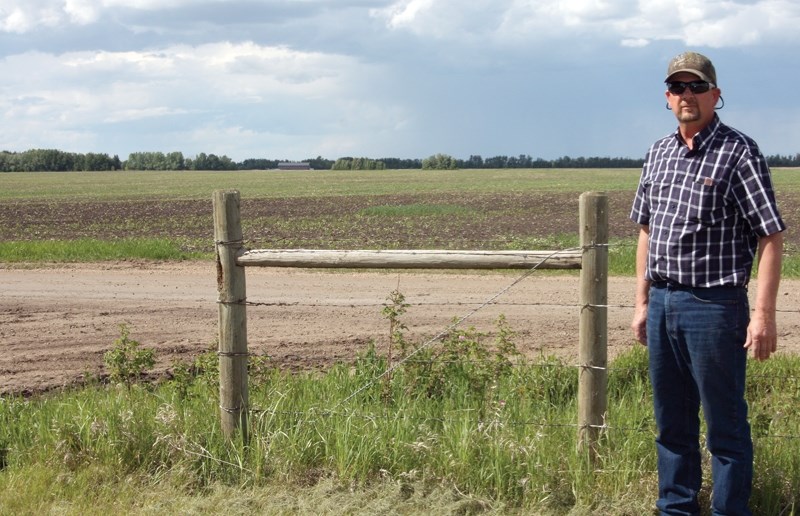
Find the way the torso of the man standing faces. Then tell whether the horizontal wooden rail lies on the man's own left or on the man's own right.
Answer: on the man's own right

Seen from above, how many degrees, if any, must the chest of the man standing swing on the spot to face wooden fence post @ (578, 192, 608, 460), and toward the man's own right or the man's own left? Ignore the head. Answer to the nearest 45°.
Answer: approximately 90° to the man's own right

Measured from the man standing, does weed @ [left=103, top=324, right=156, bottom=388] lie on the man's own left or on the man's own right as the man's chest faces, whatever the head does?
on the man's own right

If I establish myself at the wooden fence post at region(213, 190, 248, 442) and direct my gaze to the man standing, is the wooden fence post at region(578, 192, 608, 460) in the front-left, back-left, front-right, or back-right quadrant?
front-left

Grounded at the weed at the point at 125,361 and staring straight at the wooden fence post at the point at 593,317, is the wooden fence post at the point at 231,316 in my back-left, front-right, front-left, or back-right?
front-right

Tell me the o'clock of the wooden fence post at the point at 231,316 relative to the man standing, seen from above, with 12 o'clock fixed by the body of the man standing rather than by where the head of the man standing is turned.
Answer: The wooden fence post is roughly at 2 o'clock from the man standing.
